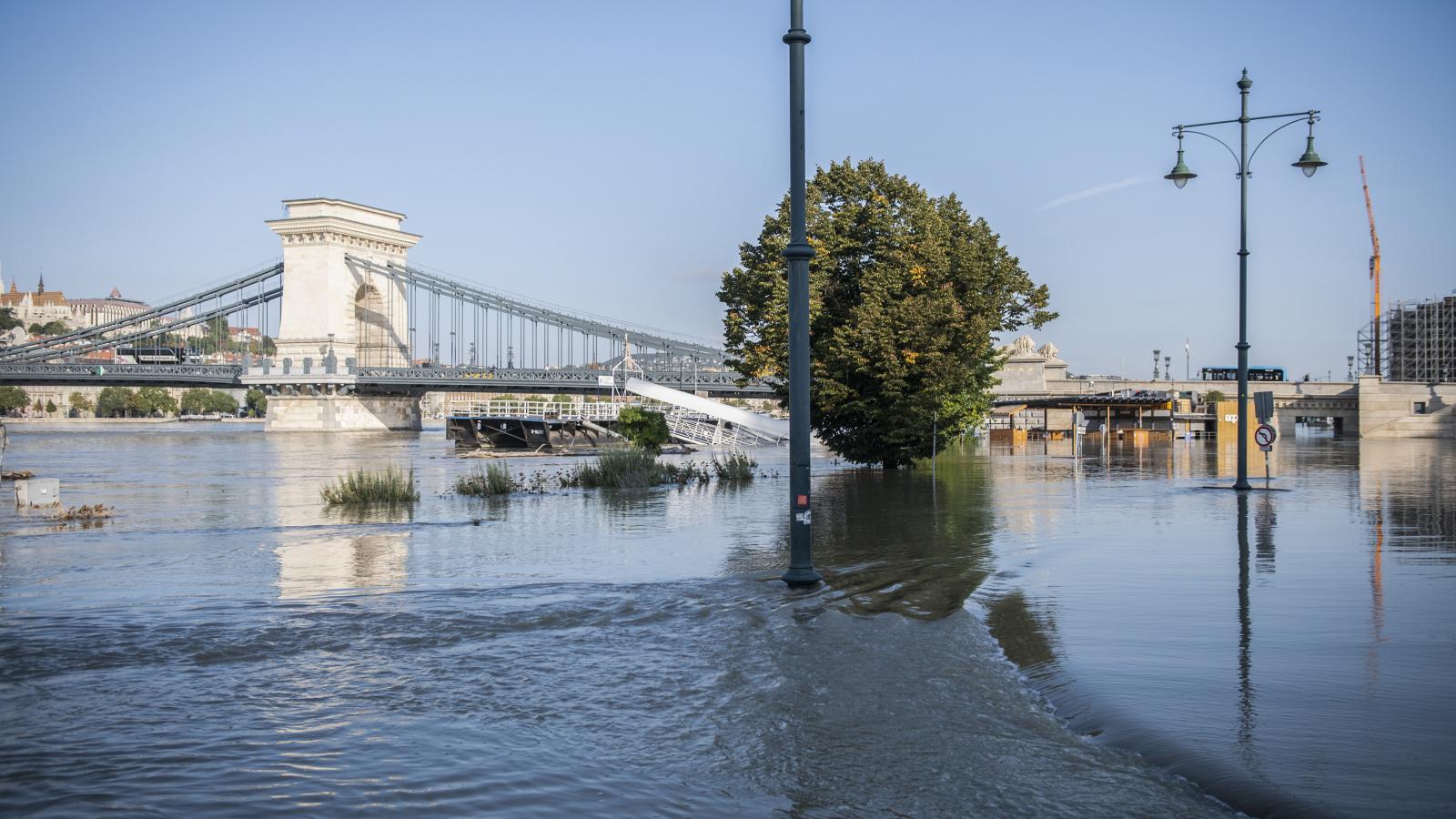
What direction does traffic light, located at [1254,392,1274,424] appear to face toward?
away from the camera

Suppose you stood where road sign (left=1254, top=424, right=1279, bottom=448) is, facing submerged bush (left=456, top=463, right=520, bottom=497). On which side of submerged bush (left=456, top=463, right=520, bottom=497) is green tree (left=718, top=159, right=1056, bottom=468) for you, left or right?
right

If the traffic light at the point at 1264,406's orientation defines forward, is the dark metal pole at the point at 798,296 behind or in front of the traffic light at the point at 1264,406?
behind

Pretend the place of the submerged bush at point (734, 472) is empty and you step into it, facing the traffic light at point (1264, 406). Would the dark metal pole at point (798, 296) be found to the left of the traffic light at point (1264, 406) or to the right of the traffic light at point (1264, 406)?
right

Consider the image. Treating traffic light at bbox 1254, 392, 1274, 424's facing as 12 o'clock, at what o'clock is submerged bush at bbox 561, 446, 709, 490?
The submerged bush is roughly at 9 o'clock from the traffic light.

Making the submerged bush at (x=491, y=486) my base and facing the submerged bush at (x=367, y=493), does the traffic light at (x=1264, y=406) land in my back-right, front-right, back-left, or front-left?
back-left
